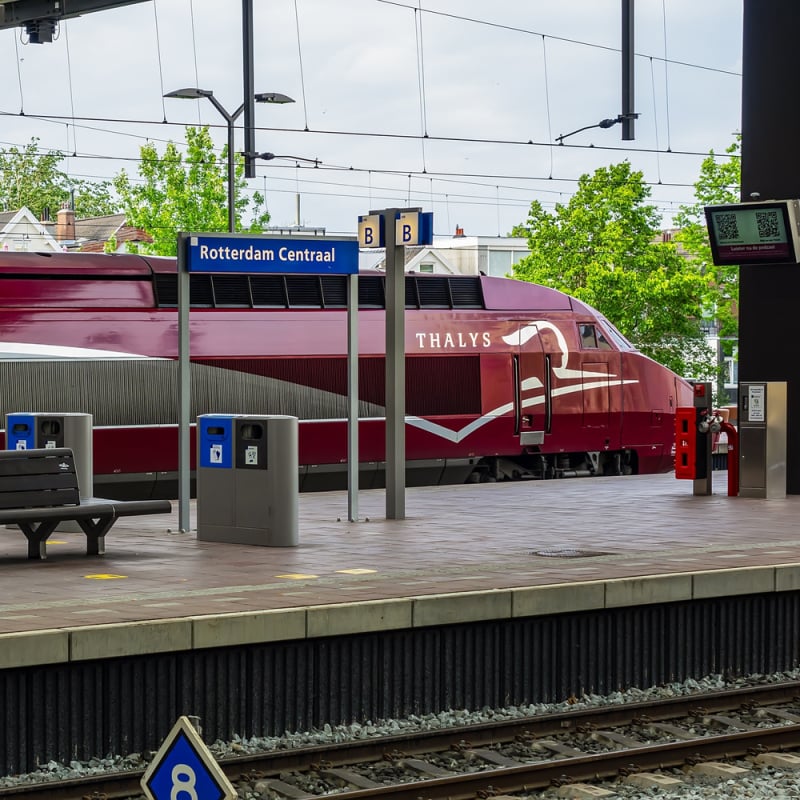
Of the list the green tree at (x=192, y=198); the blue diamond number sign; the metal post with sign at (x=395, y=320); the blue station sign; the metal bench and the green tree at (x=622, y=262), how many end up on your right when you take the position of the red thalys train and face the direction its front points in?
4

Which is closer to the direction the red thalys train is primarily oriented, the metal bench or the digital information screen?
the digital information screen

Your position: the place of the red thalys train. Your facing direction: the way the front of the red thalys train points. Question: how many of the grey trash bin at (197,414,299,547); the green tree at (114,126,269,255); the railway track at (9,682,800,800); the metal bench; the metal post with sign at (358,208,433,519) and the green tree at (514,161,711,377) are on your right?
4

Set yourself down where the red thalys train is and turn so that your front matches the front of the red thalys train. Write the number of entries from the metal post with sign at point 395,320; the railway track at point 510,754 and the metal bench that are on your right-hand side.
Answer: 3

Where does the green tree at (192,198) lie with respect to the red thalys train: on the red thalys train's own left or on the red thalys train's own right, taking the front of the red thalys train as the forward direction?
on the red thalys train's own left

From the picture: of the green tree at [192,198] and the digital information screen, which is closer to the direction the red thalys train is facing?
the digital information screen

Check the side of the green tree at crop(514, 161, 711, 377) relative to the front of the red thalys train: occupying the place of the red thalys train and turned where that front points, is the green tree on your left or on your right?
on your left

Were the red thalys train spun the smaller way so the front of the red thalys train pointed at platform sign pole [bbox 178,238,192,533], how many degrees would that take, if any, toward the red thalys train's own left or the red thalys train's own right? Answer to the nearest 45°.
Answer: approximately 90° to the red thalys train's own right

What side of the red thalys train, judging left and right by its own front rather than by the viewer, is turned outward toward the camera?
right

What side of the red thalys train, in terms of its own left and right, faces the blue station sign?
right

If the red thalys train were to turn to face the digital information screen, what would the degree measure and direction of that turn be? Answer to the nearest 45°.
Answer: approximately 45° to its right

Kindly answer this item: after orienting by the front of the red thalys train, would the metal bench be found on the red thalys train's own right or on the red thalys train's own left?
on the red thalys train's own right

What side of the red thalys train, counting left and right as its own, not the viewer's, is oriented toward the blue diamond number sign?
right
